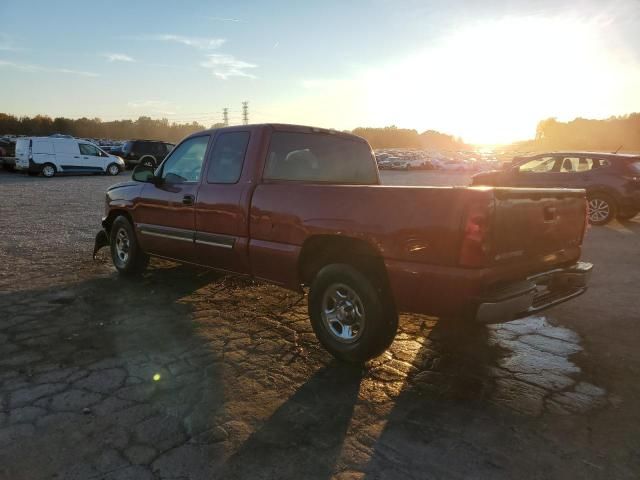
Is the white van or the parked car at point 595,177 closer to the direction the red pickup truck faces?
the white van

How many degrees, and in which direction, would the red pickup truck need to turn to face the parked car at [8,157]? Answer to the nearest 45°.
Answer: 0° — it already faces it

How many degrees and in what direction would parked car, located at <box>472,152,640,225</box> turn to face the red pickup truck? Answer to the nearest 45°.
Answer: approximately 90° to its left

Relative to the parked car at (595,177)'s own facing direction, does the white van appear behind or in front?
in front

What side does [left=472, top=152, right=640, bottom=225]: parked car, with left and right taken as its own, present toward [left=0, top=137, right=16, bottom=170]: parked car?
front

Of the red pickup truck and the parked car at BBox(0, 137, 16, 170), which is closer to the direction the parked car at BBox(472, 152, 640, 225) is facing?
the parked car

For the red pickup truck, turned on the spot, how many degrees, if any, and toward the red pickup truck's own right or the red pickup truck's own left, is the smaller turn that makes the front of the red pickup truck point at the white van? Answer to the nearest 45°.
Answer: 0° — it already faces it

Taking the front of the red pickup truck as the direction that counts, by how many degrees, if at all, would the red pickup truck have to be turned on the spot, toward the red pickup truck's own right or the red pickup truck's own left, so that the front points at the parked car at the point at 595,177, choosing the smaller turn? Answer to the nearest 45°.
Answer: approximately 90° to the red pickup truck's own right

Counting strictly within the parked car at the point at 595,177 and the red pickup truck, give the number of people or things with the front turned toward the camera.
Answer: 0

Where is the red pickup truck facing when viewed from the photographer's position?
facing away from the viewer and to the left of the viewer

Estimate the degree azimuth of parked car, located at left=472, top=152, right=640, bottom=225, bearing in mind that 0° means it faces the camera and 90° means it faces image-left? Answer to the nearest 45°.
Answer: approximately 90°
